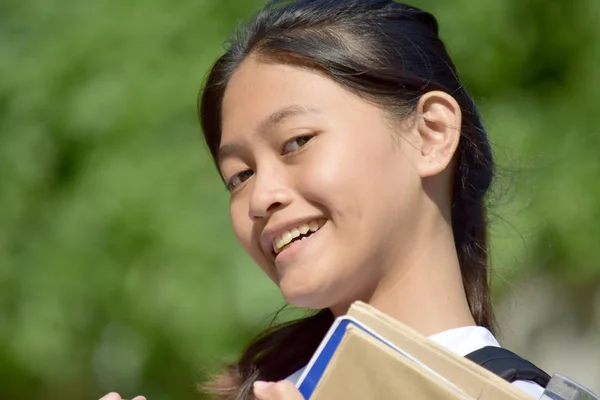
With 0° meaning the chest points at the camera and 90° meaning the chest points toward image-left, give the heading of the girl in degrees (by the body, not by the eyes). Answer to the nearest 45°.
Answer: approximately 45°

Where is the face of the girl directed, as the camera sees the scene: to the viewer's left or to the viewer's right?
to the viewer's left
